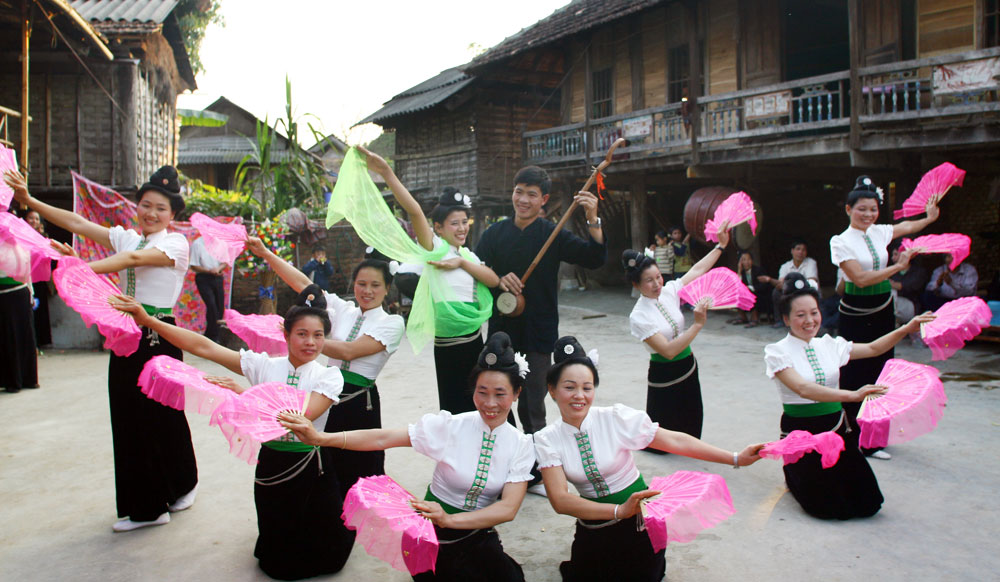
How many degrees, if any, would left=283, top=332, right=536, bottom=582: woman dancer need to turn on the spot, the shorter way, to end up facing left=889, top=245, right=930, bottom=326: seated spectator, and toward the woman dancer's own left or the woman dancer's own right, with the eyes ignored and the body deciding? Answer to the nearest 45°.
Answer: approximately 135° to the woman dancer's own left

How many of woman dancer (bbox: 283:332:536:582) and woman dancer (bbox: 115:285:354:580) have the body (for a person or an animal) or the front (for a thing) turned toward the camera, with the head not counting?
2

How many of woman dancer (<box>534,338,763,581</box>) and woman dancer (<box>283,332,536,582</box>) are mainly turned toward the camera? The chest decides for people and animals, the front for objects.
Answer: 2

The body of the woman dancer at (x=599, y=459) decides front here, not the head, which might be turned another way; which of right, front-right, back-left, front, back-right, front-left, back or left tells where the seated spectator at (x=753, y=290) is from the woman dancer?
back

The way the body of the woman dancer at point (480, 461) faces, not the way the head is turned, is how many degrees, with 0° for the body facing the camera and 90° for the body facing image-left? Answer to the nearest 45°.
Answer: approximately 0°

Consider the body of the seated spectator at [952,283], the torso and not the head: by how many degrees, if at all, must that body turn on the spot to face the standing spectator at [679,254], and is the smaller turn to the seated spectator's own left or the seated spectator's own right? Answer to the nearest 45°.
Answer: approximately 90° to the seated spectator's own right

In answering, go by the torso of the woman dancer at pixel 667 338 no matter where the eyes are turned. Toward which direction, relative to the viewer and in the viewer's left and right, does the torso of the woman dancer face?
facing the viewer and to the right of the viewer

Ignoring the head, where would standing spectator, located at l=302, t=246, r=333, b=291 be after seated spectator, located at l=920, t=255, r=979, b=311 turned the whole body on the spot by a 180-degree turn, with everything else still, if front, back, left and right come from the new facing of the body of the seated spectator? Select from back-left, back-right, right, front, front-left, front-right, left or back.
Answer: back-left

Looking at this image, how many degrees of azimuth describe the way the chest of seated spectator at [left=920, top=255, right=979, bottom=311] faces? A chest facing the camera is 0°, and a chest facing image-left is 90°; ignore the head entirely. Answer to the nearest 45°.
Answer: approximately 45°

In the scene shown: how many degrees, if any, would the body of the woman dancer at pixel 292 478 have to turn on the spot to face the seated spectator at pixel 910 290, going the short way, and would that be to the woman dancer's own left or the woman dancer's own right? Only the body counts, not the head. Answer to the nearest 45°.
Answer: approximately 135° to the woman dancer's own left

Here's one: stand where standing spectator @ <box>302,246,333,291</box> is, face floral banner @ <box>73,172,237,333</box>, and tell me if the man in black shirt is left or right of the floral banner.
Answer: left

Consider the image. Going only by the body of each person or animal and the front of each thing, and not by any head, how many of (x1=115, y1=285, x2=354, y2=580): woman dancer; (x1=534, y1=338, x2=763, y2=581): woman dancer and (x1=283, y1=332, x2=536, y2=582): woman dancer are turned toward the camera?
3
